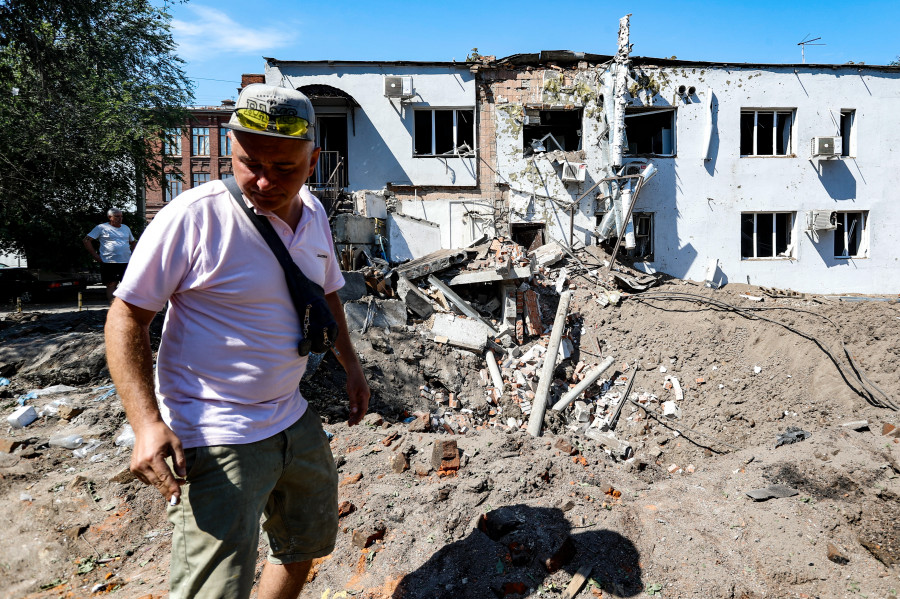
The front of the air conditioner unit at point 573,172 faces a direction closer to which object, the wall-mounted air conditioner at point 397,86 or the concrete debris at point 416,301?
the concrete debris

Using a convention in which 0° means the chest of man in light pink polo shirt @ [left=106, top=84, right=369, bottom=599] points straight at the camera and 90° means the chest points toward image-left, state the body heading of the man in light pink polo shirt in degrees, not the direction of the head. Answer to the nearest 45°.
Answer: approximately 315°

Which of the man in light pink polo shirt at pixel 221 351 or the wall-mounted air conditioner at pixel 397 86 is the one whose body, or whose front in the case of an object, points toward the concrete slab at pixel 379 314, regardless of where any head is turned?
the wall-mounted air conditioner

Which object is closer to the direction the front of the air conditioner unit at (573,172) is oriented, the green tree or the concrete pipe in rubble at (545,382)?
the concrete pipe in rubble

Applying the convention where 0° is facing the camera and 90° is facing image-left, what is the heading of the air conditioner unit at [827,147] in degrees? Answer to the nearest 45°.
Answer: approximately 0°
